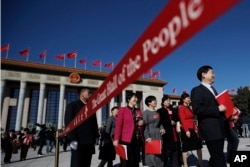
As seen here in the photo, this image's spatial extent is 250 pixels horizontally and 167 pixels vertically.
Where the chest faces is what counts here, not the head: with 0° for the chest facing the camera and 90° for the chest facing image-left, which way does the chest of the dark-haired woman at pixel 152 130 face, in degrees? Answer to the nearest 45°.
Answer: approximately 315°

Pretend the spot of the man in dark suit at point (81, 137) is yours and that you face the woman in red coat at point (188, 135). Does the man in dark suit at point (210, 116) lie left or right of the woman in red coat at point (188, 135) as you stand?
right

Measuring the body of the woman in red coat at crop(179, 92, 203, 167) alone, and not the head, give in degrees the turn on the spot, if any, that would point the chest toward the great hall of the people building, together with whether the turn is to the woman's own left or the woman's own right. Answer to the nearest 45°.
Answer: approximately 180°

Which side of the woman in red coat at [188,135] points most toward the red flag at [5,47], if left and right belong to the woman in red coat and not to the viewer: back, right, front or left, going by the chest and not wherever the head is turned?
back

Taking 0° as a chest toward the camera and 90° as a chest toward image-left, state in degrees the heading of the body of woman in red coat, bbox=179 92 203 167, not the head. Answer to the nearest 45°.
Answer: approximately 315°

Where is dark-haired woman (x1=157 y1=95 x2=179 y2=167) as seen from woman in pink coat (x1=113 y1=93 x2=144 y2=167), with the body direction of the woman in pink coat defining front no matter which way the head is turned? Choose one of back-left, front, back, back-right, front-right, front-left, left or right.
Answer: left

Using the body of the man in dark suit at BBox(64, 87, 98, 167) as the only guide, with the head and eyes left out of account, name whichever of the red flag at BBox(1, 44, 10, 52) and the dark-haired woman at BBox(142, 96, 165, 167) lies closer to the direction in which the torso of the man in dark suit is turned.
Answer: the dark-haired woman

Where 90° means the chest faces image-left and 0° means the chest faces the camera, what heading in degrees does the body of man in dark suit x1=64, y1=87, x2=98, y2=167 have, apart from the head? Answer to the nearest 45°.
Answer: approximately 315°

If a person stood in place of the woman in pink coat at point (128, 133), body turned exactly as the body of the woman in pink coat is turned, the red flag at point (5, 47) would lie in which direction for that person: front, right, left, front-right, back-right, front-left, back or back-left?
back

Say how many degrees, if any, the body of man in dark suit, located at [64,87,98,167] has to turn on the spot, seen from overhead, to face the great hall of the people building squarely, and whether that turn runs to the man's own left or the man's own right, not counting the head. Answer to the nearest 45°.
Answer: approximately 135° to the man's own left
